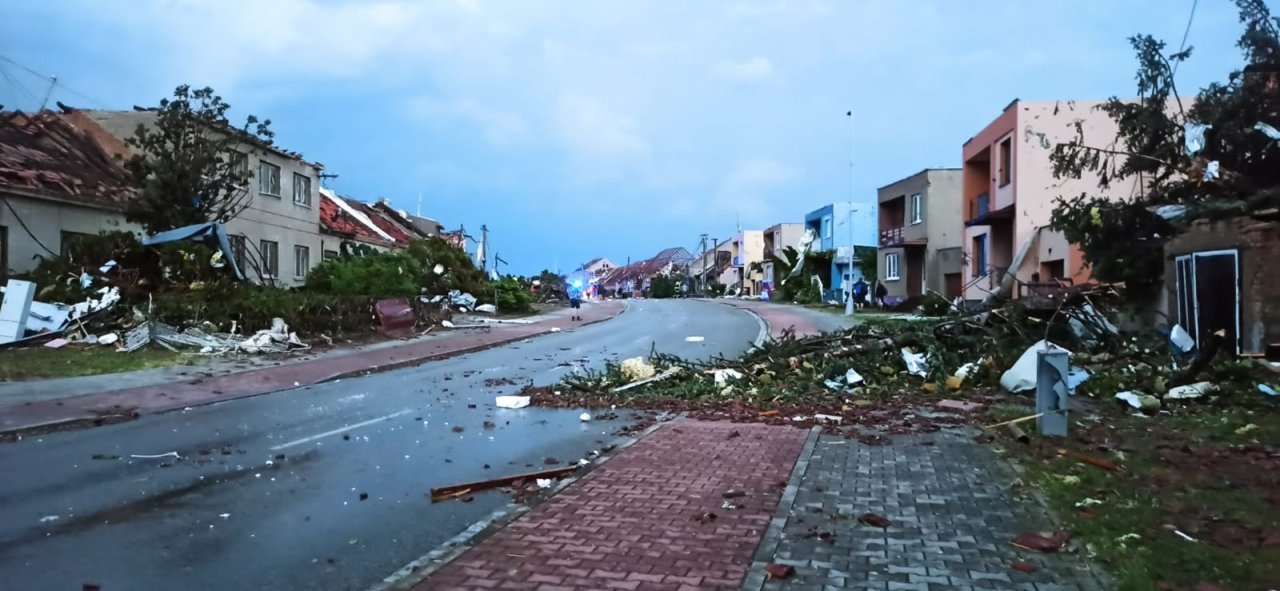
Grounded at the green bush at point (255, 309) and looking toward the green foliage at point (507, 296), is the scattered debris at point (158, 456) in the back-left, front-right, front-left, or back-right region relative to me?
back-right

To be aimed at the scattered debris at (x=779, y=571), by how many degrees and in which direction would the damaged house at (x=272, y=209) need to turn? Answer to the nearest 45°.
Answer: approximately 45° to its right

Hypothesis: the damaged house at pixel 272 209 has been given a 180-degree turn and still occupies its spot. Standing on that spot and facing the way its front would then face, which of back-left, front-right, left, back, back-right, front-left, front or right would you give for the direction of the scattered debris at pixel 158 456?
back-left

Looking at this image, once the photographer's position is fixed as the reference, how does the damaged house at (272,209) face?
facing the viewer and to the right of the viewer

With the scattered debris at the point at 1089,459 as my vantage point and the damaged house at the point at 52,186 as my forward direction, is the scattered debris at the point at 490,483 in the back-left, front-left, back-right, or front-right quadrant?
front-left

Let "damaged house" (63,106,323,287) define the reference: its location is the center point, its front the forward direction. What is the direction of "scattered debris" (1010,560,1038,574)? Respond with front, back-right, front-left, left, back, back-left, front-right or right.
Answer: front-right

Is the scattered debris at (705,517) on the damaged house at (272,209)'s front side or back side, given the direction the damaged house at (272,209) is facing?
on the front side

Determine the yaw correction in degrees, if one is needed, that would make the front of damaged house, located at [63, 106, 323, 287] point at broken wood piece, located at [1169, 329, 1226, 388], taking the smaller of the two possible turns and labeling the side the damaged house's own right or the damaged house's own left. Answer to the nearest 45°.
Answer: approximately 45° to the damaged house's own right

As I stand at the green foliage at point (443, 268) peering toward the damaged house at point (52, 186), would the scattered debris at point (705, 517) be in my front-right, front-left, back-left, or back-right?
front-left

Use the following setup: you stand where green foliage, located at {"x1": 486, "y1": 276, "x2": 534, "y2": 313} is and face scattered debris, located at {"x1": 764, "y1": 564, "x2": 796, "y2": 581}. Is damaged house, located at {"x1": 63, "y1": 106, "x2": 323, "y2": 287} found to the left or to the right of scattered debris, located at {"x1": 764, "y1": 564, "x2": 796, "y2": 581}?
right

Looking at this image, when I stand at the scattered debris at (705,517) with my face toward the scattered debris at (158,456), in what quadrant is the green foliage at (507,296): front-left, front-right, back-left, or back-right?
front-right

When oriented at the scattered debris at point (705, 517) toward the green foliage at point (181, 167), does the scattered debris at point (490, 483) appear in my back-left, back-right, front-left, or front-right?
front-left

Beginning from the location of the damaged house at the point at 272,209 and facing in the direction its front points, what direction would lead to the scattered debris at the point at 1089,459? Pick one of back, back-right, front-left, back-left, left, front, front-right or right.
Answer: front-right

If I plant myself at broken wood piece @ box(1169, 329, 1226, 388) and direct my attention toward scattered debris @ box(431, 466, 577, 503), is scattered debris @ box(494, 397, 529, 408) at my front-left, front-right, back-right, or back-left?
front-right

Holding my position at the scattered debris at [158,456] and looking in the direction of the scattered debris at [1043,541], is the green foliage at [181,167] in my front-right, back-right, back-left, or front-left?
back-left
